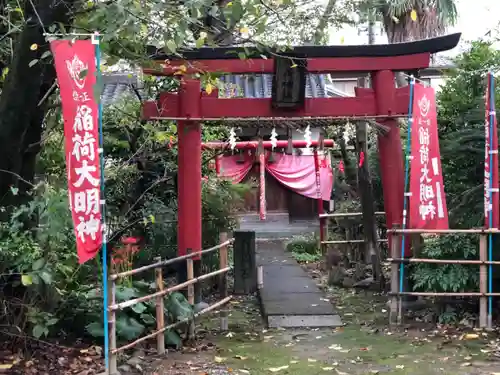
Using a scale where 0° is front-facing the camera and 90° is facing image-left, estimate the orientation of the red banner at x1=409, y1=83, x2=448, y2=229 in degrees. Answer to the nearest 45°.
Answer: approximately 0°

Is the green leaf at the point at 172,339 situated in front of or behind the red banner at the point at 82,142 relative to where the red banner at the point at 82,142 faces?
behind

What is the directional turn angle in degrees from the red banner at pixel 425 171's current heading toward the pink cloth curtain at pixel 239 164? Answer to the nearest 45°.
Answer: approximately 135° to its right

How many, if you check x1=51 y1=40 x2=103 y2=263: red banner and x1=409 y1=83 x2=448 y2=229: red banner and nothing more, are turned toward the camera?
2

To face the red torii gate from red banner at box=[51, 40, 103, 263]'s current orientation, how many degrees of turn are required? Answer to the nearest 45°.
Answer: approximately 135° to its left

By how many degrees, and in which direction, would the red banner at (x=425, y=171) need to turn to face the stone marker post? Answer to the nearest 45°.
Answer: approximately 135° to its right
